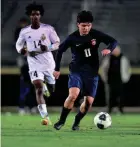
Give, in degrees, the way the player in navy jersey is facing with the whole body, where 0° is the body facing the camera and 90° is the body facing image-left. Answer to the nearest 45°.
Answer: approximately 0°

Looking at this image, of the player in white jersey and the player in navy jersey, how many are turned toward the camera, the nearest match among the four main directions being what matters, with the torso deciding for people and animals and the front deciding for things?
2

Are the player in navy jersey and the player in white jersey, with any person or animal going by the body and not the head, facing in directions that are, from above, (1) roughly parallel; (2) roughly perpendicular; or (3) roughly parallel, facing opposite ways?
roughly parallel

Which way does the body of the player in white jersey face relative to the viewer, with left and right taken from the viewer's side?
facing the viewer

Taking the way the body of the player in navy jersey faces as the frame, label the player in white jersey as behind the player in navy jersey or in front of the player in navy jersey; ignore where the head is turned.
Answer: behind

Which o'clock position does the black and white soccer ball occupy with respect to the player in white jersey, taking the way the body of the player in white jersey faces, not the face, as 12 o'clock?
The black and white soccer ball is roughly at 11 o'clock from the player in white jersey.
